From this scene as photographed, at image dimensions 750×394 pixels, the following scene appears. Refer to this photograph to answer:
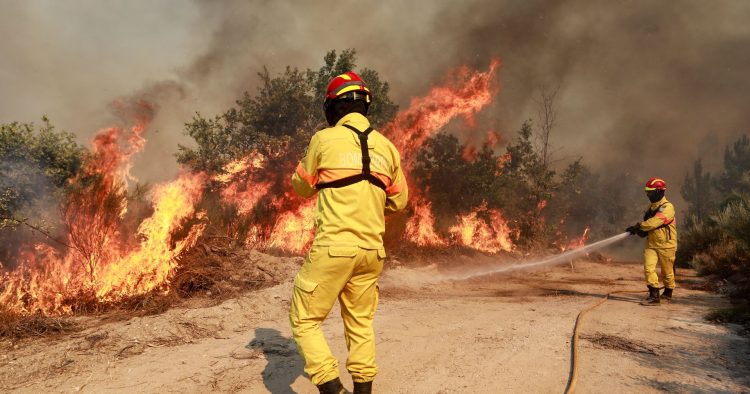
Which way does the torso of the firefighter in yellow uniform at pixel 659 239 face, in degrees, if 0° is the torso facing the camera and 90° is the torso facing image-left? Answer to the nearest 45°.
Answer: approximately 45°

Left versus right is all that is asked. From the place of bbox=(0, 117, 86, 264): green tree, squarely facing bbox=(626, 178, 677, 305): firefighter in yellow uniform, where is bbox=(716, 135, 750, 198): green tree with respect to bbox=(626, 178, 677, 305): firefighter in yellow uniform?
left

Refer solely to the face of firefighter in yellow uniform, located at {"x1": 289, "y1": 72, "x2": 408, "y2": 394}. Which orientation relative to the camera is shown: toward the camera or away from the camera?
away from the camera

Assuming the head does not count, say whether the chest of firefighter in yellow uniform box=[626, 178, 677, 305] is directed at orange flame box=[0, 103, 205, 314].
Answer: yes

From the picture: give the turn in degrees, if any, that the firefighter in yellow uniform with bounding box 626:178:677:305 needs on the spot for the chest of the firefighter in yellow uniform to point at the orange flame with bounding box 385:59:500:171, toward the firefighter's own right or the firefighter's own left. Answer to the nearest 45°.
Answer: approximately 90° to the firefighter's own right

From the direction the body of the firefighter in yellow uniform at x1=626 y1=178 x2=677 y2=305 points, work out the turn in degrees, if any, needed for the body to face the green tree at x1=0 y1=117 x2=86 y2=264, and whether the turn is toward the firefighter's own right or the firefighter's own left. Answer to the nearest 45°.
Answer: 0° — they already face it

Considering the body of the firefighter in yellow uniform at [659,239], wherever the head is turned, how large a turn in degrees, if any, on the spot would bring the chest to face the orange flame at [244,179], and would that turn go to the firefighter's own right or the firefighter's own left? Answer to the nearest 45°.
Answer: approximately 45° to the firefighter's own right

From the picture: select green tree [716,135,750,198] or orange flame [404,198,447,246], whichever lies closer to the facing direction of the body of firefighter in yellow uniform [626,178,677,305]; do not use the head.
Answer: the orange flame

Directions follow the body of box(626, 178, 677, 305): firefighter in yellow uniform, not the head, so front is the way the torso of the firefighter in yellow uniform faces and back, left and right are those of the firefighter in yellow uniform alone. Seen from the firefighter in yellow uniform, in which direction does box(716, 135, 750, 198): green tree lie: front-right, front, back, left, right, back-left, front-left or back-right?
back-right
